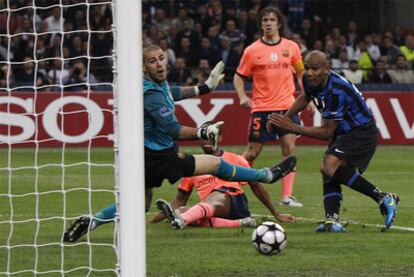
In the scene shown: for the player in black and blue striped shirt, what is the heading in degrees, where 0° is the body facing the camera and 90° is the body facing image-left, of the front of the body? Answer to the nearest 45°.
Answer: approximately 45°

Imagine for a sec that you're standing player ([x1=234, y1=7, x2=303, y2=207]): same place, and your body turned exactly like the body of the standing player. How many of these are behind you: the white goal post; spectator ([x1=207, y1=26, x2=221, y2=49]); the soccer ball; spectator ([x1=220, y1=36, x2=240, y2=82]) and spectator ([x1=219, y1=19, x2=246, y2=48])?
3

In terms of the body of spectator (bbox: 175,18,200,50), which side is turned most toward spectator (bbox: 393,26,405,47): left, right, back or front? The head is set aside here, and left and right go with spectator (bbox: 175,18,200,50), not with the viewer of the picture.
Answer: left

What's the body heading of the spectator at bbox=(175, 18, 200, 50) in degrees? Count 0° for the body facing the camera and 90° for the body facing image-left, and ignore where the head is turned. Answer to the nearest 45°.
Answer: approximately 0°

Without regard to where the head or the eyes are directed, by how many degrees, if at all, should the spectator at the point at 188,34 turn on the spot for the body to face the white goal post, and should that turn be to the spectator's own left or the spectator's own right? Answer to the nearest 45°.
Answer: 0° — they already face it

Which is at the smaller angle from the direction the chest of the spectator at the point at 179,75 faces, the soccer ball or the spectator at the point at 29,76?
the soccer ball

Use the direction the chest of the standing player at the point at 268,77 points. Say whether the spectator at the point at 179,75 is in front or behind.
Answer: behind
